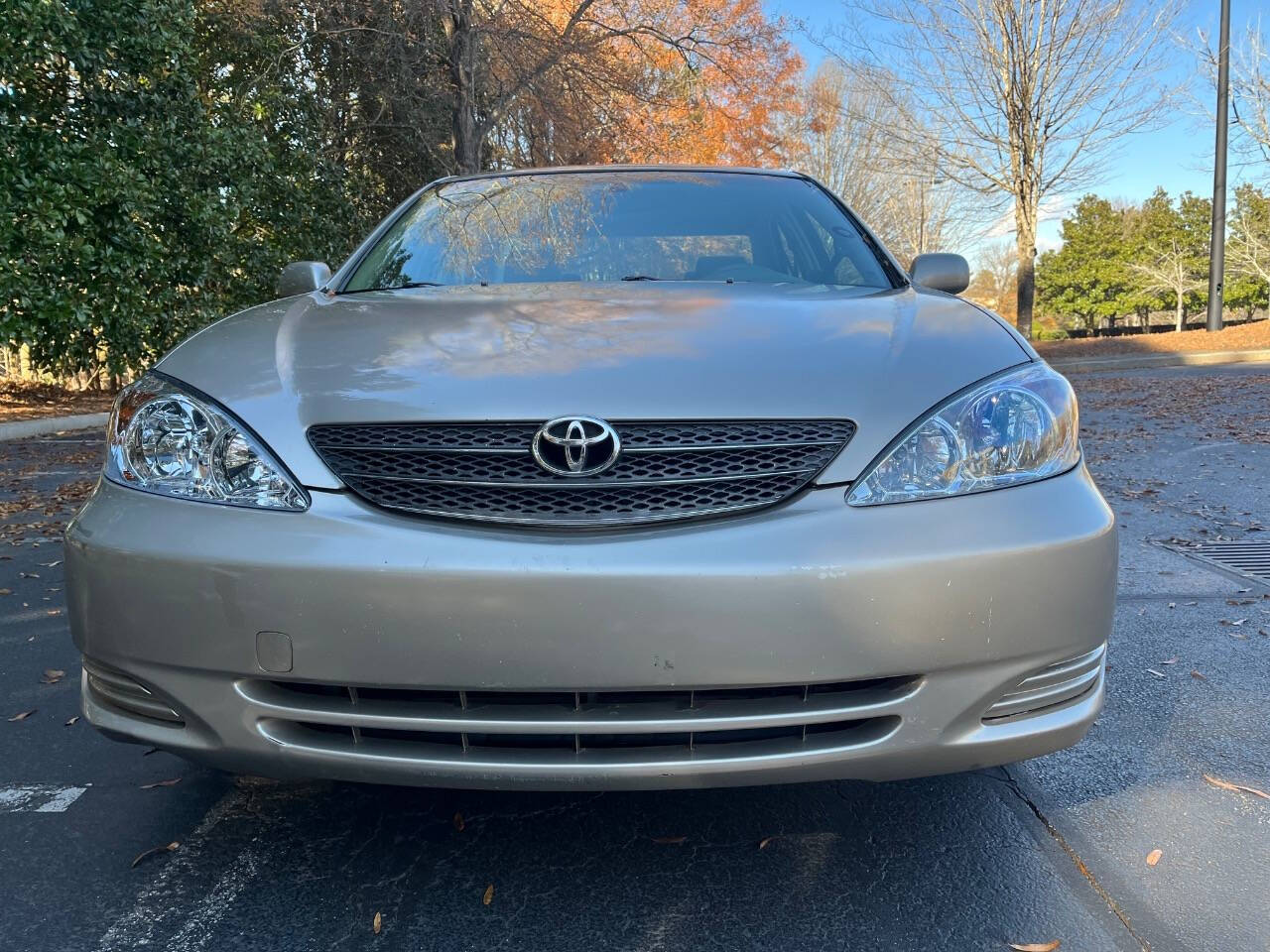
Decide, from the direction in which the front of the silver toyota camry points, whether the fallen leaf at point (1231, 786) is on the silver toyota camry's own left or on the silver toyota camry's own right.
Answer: on the silver toyota camry's own left

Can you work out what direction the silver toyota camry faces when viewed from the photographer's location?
facing the viewer

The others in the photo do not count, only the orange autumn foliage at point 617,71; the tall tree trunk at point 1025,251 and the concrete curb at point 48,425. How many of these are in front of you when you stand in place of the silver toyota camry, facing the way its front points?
0

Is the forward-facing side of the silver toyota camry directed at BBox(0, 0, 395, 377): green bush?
no

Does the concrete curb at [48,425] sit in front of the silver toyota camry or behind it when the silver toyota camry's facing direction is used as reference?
behind

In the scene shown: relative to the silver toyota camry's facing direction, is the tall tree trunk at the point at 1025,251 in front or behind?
behind

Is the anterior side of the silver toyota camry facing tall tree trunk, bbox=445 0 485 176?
no

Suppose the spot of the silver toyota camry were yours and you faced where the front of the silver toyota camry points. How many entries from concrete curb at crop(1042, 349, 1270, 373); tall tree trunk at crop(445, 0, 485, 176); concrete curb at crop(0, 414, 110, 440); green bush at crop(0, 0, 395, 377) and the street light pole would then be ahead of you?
0

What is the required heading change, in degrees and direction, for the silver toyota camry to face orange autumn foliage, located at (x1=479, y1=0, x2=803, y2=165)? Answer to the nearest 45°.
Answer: approximately 180°

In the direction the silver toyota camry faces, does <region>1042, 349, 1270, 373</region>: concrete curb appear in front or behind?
behind
